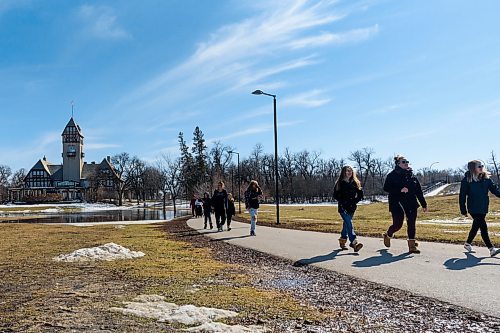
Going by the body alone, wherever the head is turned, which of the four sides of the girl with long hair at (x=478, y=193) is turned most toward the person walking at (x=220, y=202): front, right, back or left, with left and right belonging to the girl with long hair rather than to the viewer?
back

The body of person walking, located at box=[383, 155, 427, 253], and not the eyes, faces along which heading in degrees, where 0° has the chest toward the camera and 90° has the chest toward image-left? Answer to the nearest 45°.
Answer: approximately 315°

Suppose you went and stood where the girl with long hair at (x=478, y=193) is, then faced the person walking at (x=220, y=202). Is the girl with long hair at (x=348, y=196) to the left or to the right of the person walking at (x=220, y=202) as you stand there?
left

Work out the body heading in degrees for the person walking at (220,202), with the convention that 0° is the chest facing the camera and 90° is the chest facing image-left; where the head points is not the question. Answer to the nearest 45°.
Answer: approximately 0°

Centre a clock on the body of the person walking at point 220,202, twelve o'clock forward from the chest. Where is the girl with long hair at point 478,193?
The girl with long hair is roughly at 11 o'clock from the person walking.

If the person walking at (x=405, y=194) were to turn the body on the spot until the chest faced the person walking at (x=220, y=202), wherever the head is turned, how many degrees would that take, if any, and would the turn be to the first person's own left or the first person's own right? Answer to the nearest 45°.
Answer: approximately 180°
